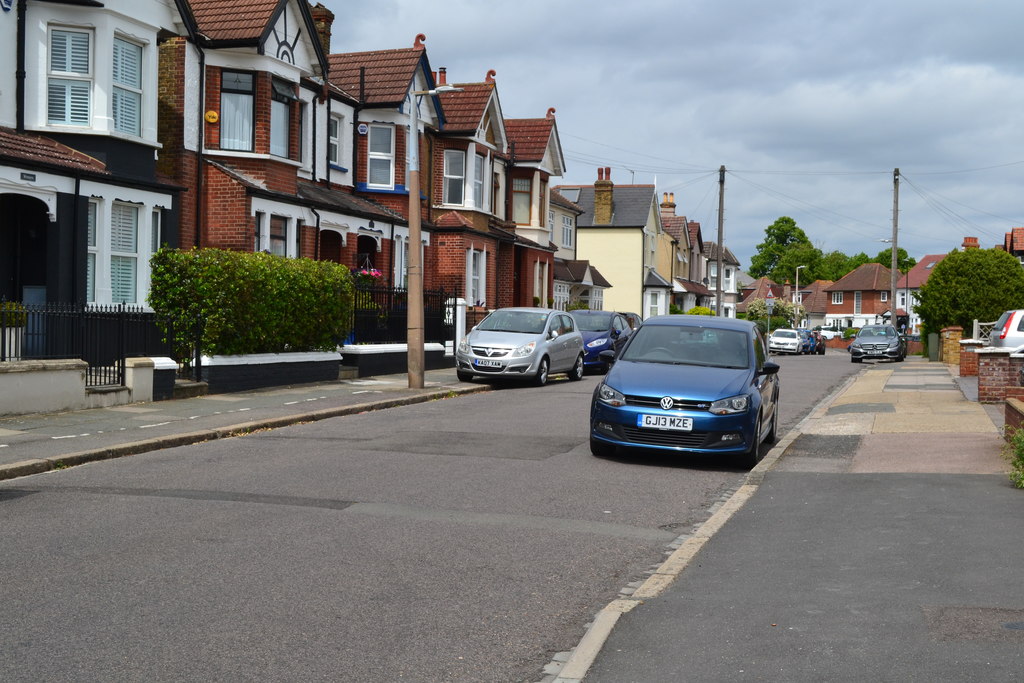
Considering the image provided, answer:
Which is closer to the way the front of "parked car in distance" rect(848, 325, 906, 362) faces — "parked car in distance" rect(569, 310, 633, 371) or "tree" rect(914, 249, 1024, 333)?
the parked car in distance

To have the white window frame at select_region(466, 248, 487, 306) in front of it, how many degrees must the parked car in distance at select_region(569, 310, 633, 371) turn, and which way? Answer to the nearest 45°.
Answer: approximately 90° to its right

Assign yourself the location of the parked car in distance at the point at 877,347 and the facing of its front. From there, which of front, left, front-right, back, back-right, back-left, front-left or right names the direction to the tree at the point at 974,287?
left

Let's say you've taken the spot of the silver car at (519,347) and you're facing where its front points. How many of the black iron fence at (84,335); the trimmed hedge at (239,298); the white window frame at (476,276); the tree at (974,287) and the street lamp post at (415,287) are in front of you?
3

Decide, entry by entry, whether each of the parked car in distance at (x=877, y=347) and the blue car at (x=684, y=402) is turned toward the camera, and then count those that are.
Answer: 2

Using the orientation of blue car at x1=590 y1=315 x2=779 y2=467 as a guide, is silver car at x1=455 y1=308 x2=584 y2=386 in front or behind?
behind

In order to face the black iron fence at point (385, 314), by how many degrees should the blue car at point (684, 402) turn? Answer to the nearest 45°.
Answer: approximately 135° to its right

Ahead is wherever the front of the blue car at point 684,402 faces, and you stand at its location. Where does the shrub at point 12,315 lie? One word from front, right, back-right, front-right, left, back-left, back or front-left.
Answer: right

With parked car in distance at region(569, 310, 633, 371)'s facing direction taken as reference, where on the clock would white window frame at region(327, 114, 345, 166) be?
The white window frame is roughly at 2 o'clock from the parked car in distance.

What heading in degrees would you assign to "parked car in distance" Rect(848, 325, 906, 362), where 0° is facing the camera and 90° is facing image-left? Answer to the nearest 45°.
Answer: approximately 0°

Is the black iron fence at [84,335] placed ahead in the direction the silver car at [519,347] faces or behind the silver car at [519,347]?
ahead
